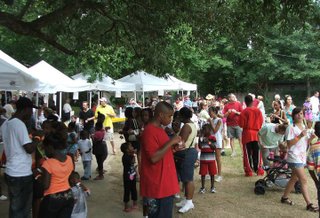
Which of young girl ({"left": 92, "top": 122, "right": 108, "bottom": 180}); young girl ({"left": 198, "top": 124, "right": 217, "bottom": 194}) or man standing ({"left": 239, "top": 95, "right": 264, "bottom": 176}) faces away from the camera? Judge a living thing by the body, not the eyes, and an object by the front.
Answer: the man standing

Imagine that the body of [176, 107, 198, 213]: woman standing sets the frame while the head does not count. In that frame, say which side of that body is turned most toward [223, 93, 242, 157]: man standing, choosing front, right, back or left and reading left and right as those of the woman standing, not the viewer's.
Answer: right

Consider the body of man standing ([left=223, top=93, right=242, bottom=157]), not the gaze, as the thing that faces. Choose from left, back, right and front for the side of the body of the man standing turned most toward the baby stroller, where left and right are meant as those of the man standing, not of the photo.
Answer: front

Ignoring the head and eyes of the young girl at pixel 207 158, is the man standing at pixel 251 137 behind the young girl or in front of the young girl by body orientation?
behind

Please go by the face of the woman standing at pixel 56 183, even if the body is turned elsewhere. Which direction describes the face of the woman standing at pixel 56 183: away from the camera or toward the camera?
away from the camera

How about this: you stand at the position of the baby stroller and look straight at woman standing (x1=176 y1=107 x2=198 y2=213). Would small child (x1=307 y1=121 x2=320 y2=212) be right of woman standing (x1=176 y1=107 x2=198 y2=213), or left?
left
